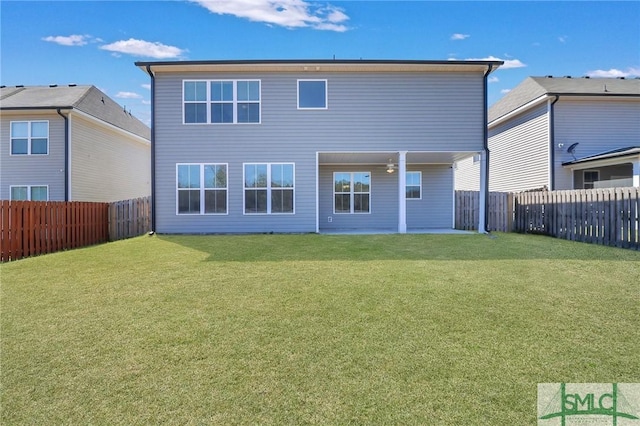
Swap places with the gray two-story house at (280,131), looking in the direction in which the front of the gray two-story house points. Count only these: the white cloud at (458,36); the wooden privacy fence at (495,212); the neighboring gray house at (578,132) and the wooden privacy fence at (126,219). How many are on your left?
1

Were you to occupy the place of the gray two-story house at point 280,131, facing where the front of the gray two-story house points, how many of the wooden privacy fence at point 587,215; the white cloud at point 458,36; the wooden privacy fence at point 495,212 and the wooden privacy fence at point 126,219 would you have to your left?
1

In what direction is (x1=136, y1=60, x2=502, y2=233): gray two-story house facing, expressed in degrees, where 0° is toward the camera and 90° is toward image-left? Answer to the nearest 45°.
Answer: approximately 180°

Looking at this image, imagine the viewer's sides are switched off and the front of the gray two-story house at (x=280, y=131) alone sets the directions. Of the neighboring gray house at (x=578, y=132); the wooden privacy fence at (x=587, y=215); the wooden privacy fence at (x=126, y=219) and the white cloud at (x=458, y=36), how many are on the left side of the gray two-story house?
1

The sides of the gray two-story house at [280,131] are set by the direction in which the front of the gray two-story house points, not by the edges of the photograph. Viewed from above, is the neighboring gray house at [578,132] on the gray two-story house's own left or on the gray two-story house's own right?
on the gray two-story house's own right

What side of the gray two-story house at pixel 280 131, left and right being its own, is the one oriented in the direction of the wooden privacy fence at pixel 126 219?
left

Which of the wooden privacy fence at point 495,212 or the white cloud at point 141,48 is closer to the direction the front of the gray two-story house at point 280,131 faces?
the white cloud

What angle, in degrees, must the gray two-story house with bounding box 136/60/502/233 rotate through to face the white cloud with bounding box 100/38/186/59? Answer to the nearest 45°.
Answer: approximately 45° to its left

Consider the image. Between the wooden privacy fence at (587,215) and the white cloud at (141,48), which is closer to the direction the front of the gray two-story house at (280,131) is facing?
the white cloud
